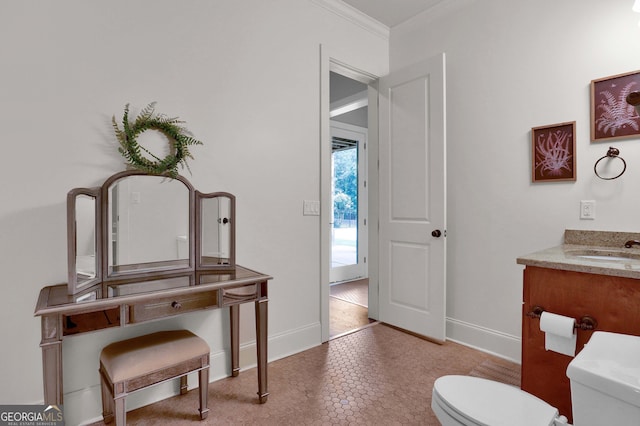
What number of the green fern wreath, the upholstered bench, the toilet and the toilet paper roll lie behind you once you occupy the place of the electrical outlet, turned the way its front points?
0

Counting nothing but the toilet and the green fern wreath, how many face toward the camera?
1

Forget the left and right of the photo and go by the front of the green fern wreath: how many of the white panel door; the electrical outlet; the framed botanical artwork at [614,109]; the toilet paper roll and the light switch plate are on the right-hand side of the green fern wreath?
0

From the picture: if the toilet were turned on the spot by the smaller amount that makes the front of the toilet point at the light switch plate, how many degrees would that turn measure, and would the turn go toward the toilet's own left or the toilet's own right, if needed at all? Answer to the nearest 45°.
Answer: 0° — it already faces it

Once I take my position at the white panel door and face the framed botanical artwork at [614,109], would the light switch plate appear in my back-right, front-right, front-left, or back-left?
back-right

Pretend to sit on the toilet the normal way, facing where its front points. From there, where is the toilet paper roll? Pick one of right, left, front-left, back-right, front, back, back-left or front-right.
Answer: front-right

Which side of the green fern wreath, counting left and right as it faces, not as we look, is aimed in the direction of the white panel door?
left

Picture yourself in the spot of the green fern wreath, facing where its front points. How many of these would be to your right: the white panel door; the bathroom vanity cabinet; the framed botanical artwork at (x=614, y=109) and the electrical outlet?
0

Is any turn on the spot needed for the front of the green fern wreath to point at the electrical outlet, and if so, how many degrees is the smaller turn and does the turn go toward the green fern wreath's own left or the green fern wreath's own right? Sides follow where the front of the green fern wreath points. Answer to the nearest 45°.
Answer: approximately 90° to the green fern wreath's own left

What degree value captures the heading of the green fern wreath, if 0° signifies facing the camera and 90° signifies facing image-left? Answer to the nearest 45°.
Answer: approximately 0°

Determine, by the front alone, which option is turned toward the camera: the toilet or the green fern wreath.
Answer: the green fern wreath

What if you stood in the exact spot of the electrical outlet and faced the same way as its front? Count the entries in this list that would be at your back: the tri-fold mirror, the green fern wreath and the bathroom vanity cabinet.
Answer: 0

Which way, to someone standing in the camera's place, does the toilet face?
facing away from the viewer and to the left of the viewer
